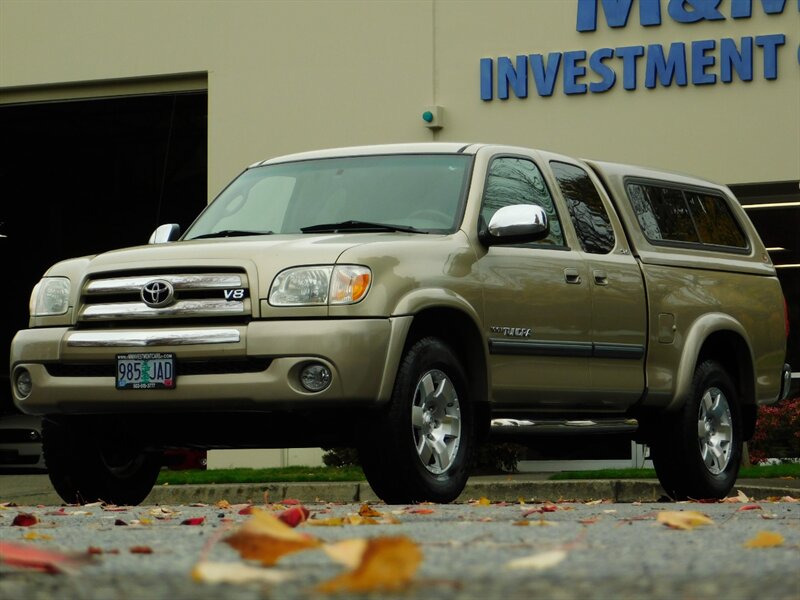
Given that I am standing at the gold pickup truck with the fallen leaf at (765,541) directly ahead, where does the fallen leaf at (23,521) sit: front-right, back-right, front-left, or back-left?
front-right

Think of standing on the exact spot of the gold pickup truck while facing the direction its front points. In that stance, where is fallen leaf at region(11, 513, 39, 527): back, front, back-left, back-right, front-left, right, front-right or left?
front

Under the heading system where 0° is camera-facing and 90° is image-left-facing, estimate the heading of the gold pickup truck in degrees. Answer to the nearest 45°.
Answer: approximately 45°

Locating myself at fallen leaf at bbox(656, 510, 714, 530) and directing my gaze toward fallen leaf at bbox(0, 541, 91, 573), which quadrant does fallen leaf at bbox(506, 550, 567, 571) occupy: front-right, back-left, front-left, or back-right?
front-left

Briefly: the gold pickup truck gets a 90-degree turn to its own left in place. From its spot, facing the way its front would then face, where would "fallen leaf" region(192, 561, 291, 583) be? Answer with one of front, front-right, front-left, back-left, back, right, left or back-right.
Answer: front-right

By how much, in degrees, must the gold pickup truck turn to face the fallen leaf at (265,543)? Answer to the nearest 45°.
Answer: approximately 45° to its left

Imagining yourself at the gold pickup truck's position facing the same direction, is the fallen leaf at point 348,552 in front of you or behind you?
in front

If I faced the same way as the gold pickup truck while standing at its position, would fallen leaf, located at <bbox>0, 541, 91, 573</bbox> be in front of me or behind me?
in front

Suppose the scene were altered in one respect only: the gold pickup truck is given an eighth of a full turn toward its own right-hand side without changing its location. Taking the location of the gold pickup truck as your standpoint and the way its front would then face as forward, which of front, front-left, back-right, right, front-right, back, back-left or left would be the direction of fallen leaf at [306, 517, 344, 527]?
left

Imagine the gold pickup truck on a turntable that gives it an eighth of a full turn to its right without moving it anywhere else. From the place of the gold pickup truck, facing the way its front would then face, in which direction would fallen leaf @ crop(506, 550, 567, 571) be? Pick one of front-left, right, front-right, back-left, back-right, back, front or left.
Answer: left

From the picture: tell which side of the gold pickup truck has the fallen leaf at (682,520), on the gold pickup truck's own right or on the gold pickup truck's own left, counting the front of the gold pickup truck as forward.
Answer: on the gold pickup truck's own left
